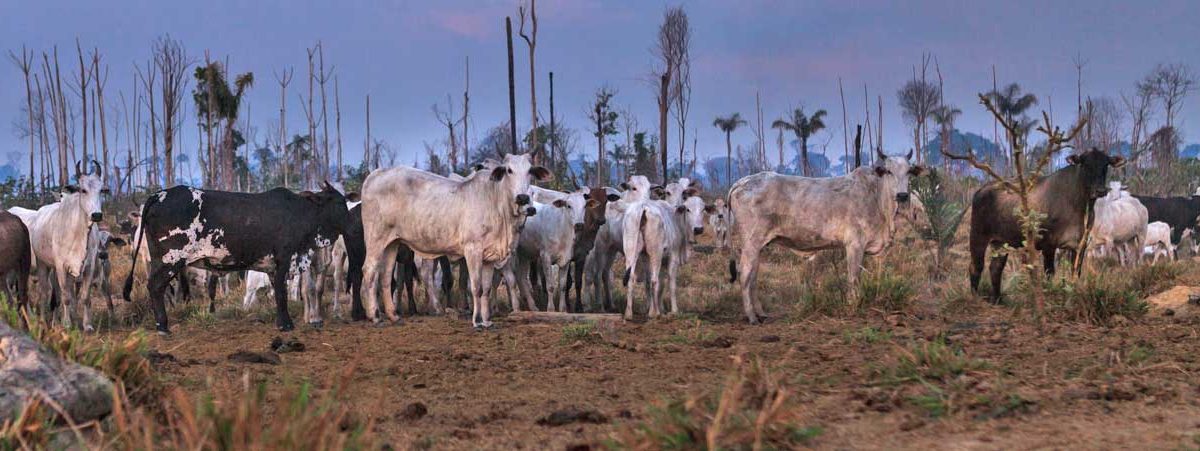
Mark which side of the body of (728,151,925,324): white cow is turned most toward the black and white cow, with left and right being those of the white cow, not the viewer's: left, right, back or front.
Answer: back

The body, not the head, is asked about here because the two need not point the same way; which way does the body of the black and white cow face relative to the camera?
to the viewer's right

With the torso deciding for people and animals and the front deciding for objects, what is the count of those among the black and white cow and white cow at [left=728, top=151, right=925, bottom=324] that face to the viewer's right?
2

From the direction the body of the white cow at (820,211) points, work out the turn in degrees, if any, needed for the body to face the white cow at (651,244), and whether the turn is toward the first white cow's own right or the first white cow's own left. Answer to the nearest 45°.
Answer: approximately 180°

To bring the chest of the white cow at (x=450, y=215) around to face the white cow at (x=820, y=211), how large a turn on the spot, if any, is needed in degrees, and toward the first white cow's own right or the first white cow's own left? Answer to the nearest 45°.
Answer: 0° — it already faces it

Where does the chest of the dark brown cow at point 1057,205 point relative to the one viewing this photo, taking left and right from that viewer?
facing to the right of the viewer

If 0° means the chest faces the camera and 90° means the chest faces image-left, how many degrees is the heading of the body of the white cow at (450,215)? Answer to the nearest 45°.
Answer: approximately 270°

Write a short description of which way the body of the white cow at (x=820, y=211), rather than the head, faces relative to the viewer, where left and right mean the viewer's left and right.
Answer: facing to the right of the viewer

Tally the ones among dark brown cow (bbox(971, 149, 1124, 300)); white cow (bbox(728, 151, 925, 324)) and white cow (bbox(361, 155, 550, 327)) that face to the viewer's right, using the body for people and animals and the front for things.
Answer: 3

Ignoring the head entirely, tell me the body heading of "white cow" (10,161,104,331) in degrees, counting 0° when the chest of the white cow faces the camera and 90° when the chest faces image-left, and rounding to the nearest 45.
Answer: approximately 315°

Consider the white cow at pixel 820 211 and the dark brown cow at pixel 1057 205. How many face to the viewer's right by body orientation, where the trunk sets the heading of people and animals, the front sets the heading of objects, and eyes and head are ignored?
2

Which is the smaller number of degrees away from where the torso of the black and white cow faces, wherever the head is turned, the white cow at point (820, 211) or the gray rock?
the white cow

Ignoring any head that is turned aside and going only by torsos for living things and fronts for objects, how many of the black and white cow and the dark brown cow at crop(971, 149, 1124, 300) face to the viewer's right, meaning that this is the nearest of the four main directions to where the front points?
2

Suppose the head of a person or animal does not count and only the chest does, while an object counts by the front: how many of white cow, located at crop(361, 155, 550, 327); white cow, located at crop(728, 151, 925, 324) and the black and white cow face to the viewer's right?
3

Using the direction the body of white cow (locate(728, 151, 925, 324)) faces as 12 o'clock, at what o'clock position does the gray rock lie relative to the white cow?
The gray rock is roughly at 4 o'clock from the white cow.

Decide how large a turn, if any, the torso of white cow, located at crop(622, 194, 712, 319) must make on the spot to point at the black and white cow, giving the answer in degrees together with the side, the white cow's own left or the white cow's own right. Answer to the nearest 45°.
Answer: approximately 135° to the white cow's own left
